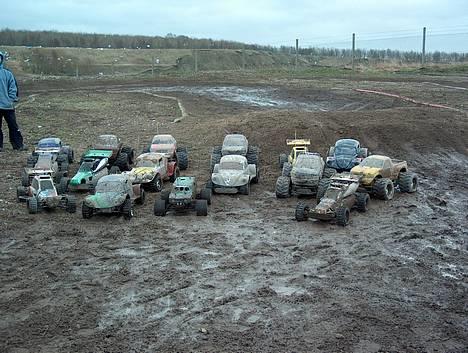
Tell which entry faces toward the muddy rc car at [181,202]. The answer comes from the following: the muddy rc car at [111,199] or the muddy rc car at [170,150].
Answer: the muddy rc car at [170,150]

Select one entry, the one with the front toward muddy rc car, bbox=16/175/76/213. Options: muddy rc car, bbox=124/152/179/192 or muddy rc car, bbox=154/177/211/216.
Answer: muddy rc car, bbox=124/152/179/192

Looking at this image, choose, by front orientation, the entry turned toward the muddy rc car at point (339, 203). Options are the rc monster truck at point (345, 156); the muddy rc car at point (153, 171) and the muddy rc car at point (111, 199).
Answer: the rc monster truck

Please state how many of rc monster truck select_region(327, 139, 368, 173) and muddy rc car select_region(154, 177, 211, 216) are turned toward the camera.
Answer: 2

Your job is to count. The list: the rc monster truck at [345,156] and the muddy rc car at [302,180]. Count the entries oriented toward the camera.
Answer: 2
